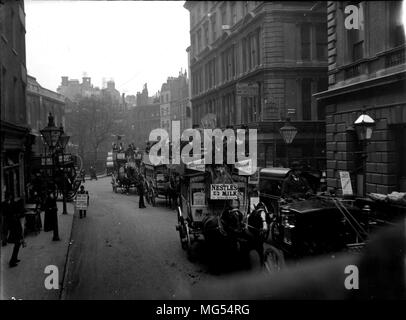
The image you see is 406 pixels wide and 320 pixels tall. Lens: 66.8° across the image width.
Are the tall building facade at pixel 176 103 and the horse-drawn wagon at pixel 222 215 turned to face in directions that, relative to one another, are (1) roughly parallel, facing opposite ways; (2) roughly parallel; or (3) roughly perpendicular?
roughly perpendicular

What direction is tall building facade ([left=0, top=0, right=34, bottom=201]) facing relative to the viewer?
to the viewer's right

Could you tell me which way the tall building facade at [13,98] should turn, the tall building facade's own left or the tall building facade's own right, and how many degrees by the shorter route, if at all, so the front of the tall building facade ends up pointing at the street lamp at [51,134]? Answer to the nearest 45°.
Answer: approximately 45° to the tall building facade's own left

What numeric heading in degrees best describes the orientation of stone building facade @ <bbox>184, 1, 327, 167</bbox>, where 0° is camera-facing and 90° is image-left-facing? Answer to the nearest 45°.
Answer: approximately 45°
